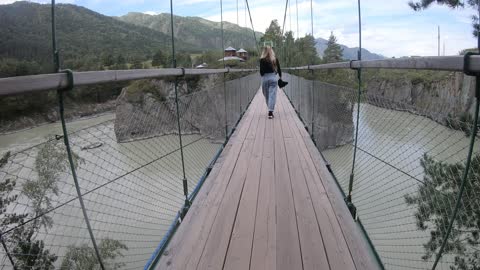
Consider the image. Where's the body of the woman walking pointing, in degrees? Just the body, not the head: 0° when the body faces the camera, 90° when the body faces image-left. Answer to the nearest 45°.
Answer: approximately 180°

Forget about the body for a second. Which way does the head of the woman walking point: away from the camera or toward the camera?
away from the camera
